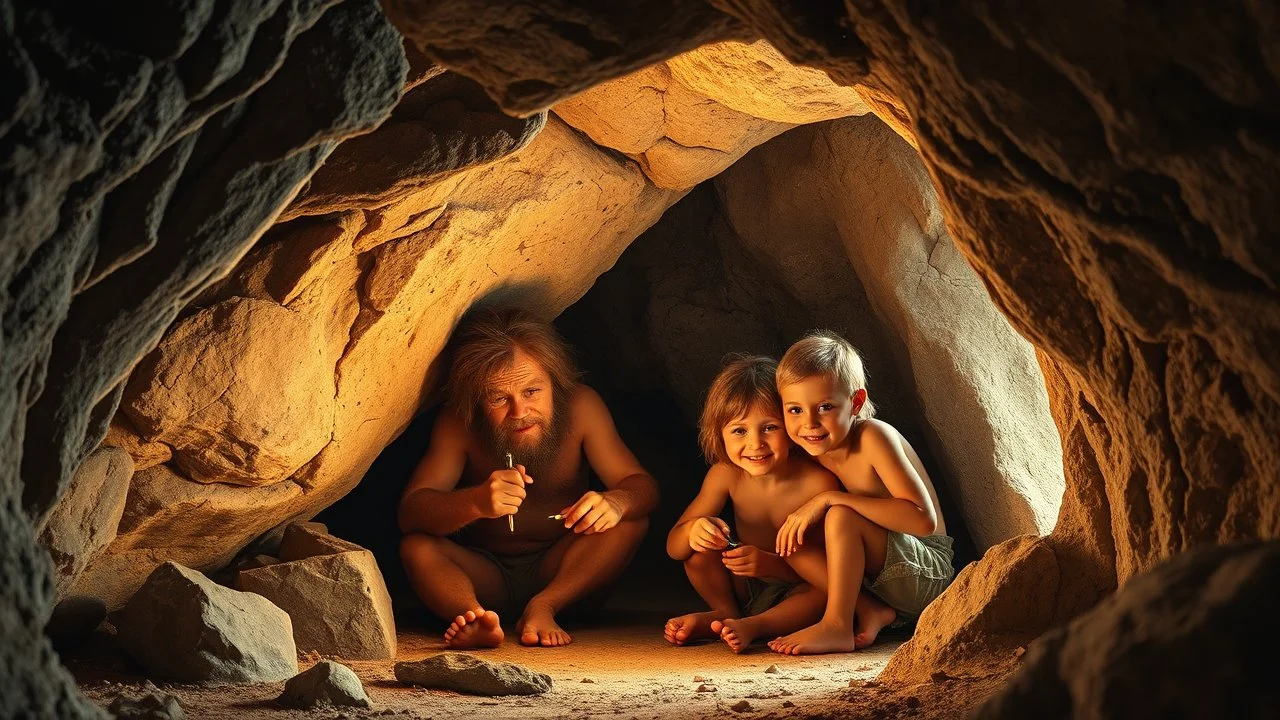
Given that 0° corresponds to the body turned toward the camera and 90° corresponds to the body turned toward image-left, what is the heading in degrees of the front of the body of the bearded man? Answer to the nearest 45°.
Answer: approximately 0°

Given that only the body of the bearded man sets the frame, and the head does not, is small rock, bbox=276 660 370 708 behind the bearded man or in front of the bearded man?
in front

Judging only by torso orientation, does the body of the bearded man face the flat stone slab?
yes

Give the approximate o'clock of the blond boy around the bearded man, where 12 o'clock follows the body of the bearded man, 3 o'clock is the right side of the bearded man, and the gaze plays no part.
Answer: The blond boy is roughly at 10 o'clock from the bearded man.

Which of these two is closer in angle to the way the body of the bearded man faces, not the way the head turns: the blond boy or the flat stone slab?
the flat stone slab

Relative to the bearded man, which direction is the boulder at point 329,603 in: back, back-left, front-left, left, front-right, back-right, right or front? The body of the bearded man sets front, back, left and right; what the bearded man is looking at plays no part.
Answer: front-right

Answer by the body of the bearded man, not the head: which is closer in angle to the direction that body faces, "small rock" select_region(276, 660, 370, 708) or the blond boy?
the small rock
